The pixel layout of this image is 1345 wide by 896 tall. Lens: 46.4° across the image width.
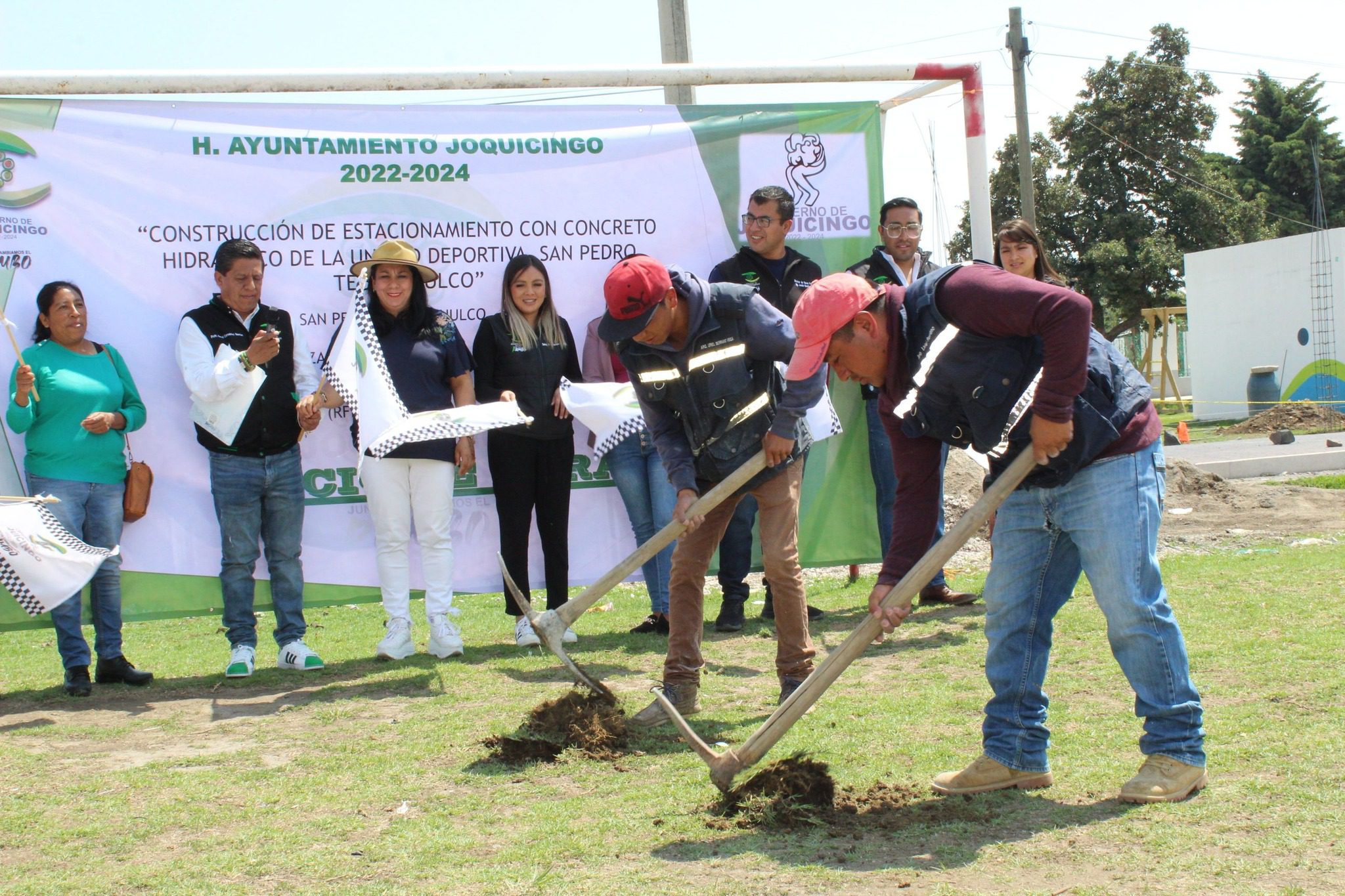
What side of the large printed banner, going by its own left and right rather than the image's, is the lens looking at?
front

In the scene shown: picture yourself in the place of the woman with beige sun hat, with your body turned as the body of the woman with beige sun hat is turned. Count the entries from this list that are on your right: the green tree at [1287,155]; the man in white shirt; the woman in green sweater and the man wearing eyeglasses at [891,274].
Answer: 2

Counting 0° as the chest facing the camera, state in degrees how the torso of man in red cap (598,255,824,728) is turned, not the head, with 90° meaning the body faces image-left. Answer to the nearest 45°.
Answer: approximately 45°

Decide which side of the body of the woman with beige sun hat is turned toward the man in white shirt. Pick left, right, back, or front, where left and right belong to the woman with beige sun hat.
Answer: right

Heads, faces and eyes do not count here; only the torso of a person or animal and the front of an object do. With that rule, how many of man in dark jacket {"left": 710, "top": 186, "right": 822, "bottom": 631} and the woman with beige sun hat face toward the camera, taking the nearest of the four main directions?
2

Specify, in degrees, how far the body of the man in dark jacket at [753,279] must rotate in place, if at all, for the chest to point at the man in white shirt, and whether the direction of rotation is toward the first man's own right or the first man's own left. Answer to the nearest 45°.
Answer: approximately 90° to the first man's own right

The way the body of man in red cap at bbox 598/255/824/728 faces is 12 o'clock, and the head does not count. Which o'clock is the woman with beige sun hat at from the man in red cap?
The woman with beige sun hat is roughly at 3 o'clock from the man in red cap.

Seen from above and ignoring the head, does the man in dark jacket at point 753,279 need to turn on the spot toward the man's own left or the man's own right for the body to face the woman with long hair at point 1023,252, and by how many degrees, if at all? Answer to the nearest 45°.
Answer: approximately 90° to the man's own left

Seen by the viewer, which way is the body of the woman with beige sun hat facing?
toward the camera

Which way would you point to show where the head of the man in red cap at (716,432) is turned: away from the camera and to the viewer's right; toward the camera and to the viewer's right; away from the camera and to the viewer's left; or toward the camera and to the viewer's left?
toward the camera and to the viewer's left

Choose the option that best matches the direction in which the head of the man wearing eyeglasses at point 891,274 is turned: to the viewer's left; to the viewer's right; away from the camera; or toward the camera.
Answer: toward the camera

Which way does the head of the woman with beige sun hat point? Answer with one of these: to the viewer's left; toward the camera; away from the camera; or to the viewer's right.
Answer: toward the camera

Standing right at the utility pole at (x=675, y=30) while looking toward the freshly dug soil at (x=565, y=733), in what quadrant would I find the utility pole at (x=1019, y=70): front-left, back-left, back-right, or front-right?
back-left

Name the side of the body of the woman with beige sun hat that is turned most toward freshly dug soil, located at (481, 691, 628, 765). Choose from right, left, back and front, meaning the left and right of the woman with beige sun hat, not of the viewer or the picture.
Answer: front

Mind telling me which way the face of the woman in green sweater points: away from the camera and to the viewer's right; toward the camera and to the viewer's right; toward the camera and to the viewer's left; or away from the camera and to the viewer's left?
toward the camera and to the viewer's right

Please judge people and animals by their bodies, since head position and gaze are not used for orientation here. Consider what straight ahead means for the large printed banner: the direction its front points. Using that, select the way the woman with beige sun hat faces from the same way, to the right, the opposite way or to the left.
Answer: the same way
